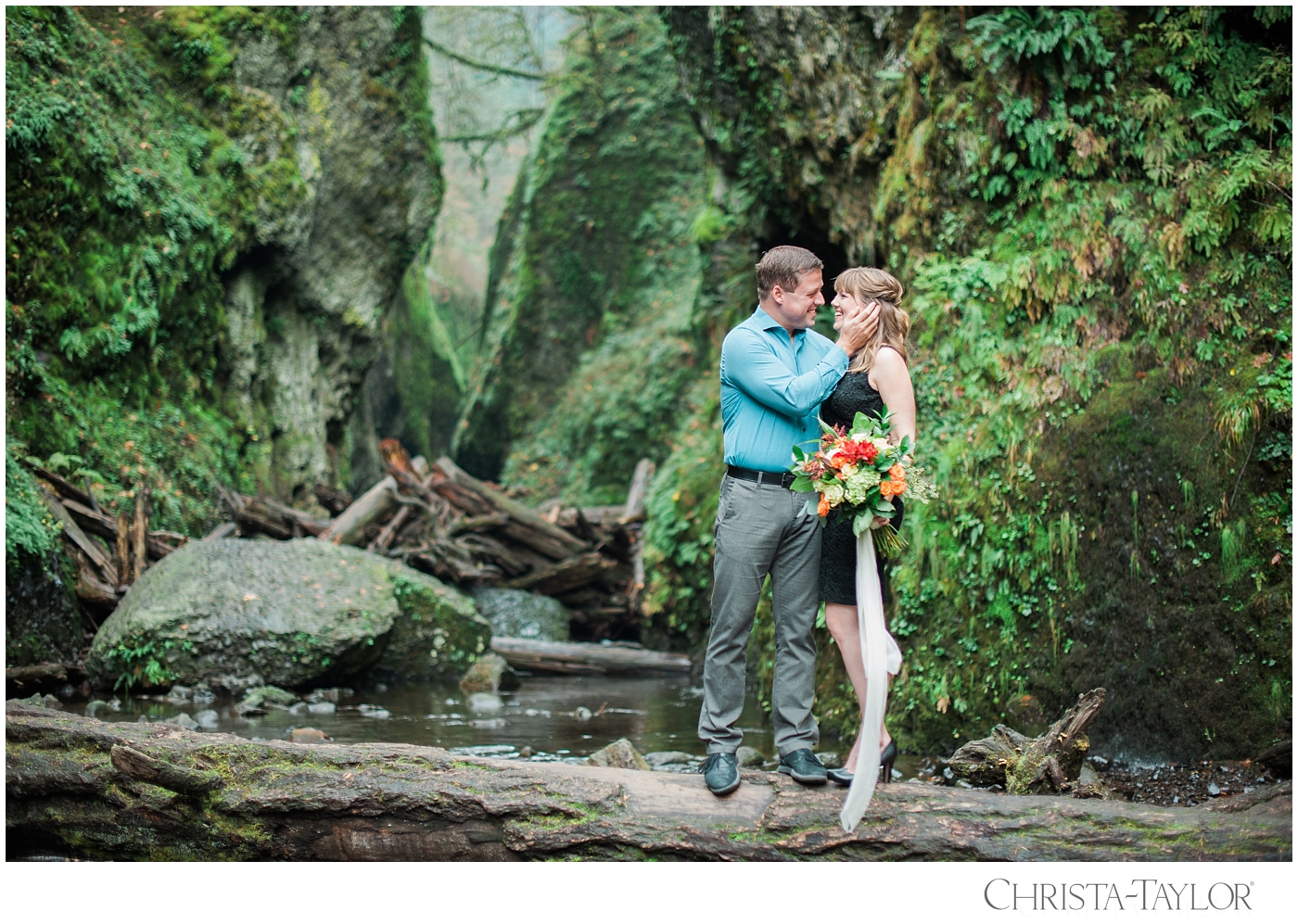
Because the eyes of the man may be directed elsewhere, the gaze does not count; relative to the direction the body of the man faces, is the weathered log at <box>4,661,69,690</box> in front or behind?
behind

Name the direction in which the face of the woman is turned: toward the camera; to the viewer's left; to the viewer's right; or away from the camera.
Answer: to the viewer's left

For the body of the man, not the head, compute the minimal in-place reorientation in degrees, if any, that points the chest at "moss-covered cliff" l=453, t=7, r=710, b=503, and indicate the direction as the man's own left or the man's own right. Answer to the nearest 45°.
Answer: approximately 135° to the man's own left

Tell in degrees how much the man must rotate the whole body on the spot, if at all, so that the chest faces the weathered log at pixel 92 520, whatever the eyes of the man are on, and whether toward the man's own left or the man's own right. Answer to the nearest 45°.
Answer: approximately 180°

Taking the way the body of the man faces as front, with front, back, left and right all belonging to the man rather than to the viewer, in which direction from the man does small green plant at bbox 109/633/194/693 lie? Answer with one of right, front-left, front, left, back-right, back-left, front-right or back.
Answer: back

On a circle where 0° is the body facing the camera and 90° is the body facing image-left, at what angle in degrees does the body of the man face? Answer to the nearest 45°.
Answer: approximately 315°

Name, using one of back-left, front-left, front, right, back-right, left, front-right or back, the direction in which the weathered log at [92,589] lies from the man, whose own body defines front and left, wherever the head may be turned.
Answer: back

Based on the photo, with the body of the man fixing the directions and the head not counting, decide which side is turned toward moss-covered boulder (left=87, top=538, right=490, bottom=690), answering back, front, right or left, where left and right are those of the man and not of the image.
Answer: back

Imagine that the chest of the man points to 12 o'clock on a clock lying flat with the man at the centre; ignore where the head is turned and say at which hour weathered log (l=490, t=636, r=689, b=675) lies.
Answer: The weathered log is roughly at 7 o'clock from the man.

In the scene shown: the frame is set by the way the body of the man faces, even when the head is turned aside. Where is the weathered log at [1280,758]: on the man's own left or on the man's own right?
on the man's own left
